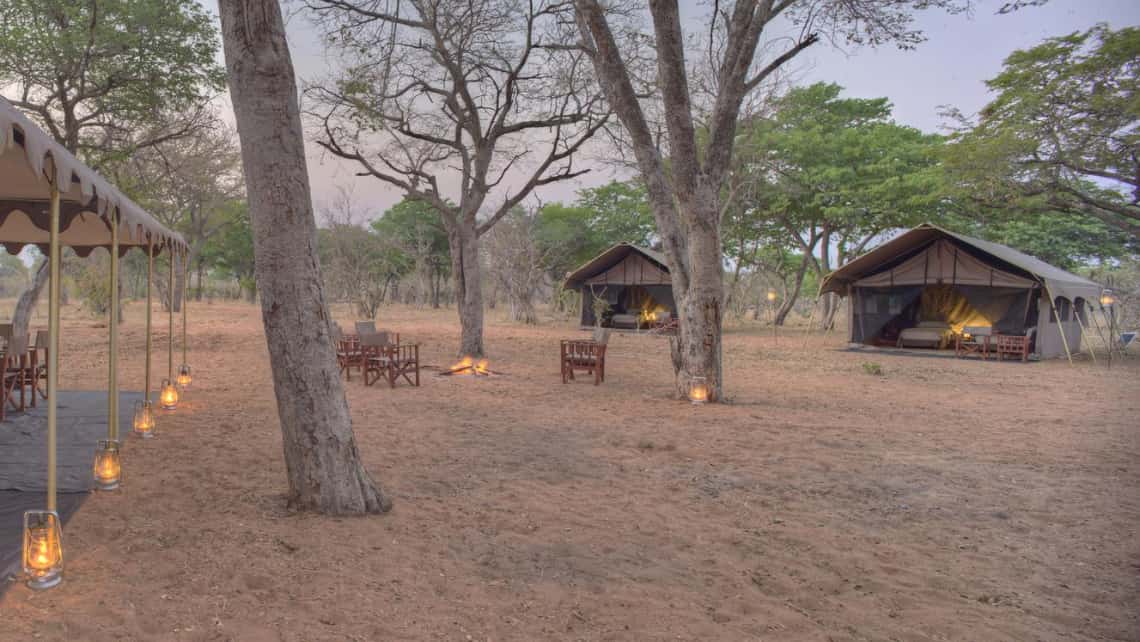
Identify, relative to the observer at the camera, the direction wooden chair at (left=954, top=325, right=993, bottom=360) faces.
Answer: facing the viewer and to the left of the viewer

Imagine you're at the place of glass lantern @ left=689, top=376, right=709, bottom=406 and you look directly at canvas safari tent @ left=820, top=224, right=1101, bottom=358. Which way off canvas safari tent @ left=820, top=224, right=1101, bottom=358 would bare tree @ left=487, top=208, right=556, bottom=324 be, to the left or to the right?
left

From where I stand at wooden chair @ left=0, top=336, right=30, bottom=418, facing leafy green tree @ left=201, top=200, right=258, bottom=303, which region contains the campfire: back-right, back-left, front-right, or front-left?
front-right

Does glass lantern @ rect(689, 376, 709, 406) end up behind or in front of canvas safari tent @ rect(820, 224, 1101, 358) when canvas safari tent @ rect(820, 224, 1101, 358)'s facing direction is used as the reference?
in front

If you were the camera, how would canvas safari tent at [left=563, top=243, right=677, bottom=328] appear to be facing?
facing the viewer

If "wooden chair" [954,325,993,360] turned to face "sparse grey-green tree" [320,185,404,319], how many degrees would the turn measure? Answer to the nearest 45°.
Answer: approximately 45° to its right

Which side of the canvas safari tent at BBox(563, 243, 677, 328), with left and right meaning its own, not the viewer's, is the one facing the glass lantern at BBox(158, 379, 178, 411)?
front

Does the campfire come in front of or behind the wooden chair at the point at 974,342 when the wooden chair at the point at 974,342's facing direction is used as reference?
in front

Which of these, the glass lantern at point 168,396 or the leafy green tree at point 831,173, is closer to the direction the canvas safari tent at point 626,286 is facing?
the glass lantern

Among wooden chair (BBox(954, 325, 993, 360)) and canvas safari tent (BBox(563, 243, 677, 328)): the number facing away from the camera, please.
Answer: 0

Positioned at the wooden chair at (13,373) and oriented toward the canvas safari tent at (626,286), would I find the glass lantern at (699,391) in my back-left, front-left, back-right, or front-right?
front-right
